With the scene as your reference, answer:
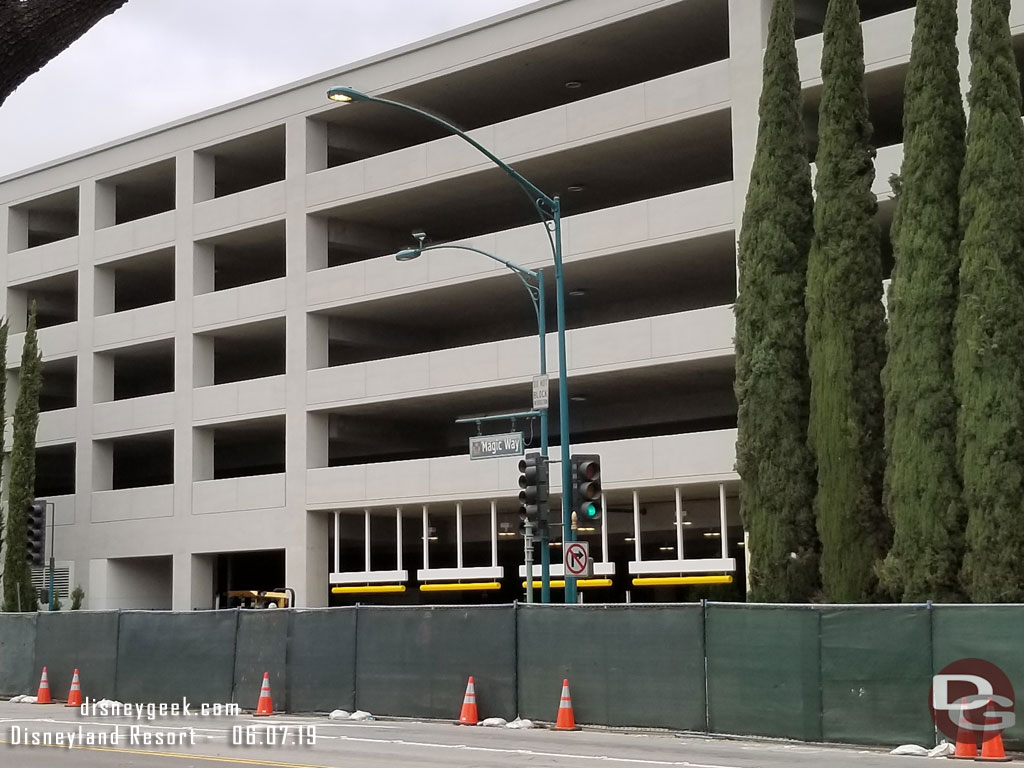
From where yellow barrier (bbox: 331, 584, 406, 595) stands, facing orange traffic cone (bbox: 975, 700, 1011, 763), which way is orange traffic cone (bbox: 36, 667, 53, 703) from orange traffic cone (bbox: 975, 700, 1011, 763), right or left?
right

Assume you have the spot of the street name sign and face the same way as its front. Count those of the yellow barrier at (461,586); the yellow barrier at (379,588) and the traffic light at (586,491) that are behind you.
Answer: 2

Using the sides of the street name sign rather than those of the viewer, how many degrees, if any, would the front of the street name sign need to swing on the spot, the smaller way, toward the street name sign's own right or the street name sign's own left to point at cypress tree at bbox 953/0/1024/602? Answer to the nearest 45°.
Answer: approximately 90° to the street name sign's own left

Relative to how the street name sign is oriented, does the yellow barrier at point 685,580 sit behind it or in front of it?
behind

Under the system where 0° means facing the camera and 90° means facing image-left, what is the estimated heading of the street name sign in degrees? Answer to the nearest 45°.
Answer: approximately 0°

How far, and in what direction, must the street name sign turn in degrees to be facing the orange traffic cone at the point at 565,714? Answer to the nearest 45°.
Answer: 0° — it already faces it

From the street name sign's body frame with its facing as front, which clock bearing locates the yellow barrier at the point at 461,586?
The yellow barrier is roughly at 6 o'clock from the street name sign.

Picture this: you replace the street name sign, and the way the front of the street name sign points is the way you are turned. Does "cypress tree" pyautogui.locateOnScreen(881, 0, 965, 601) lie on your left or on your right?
on your left

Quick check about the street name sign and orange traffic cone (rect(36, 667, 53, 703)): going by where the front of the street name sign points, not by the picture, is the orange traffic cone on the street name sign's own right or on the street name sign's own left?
on the street name sign's own right

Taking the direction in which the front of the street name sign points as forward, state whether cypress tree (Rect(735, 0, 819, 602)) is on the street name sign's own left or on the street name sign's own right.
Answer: on the street name sign's own left

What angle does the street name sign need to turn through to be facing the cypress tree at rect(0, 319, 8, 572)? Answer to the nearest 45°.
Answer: approximately 135° to its right
